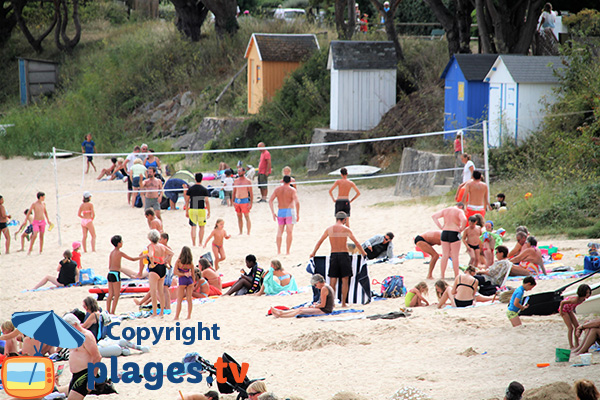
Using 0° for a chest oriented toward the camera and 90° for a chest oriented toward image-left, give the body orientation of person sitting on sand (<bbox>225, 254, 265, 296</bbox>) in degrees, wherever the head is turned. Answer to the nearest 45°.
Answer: approximately 90°

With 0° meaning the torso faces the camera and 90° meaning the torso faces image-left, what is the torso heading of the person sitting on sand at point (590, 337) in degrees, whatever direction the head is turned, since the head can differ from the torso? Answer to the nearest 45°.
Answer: approximately 90°

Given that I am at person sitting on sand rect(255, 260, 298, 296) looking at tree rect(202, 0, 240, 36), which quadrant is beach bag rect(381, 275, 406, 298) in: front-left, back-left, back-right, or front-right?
back-right

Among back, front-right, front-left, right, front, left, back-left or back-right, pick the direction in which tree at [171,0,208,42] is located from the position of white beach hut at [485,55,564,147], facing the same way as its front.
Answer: right
